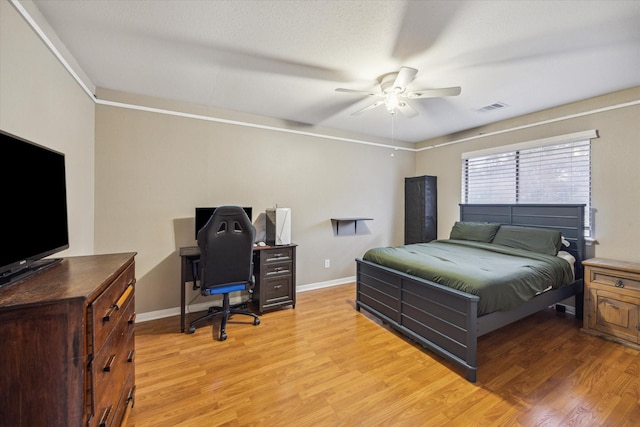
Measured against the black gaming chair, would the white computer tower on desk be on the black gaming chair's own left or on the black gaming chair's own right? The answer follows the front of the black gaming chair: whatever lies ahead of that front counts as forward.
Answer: on the black gaming chair's own right

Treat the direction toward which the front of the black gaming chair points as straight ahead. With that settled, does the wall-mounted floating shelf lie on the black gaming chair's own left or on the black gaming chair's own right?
on the black gaming chair's own right

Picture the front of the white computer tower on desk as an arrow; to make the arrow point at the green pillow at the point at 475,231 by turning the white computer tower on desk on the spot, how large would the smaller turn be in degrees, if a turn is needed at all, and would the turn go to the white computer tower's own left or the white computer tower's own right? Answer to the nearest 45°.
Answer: approximately 45° to the white computer tower's own left

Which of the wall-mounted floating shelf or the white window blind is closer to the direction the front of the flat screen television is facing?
the white window blind

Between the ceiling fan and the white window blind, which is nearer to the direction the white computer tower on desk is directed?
the ceiling fan

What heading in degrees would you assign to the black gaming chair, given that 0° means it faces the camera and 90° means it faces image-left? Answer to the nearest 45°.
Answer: approximately 180°

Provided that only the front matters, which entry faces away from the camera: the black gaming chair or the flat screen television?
the black gaming chair

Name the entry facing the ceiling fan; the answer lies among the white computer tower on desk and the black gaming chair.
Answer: the white computer tower on desk

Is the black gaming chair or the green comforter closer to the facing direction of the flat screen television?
the green comforter

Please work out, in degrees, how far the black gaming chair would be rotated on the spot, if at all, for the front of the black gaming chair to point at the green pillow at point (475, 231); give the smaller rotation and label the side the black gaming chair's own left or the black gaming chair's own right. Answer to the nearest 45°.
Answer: approximately 90° to the black gaming chair's own right

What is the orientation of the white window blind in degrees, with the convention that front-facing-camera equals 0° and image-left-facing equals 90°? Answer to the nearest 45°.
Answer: approximately 45°

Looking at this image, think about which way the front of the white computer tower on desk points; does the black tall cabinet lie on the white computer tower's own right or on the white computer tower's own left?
on the white computer tower's own left

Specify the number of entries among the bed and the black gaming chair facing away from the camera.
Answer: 1
